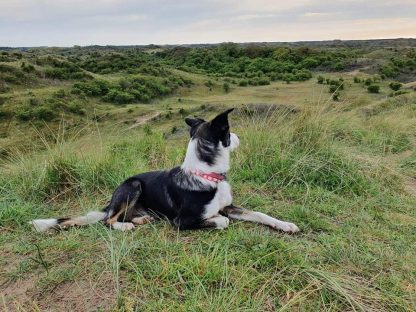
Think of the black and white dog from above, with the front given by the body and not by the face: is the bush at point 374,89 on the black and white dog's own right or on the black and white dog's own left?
on the black and white dog's own left

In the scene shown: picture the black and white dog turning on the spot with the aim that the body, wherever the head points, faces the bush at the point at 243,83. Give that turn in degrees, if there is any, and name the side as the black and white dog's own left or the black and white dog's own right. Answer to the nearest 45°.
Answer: approximately 90° to the black and white dog's own left

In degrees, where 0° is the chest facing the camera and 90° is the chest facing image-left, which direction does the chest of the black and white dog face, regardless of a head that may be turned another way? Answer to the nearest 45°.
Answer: approximately 270°

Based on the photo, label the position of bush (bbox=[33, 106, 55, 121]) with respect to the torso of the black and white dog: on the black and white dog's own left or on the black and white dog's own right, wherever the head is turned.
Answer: on the black and white dog's own left
